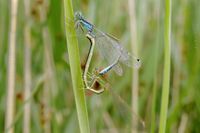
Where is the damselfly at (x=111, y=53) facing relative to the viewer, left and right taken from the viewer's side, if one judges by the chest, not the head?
facing to the left of the viewer
